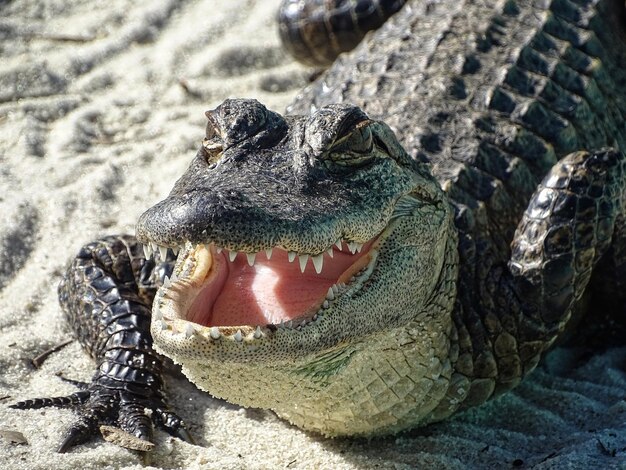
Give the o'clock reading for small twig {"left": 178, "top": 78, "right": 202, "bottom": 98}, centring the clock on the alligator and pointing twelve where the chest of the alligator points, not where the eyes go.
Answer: The small twig is roughly at 4 o'clock from the alligator.

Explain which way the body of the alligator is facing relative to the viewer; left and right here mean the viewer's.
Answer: facing the viewer and to the left of the viewer

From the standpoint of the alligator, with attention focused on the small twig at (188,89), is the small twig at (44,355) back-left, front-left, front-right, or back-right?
front-left
